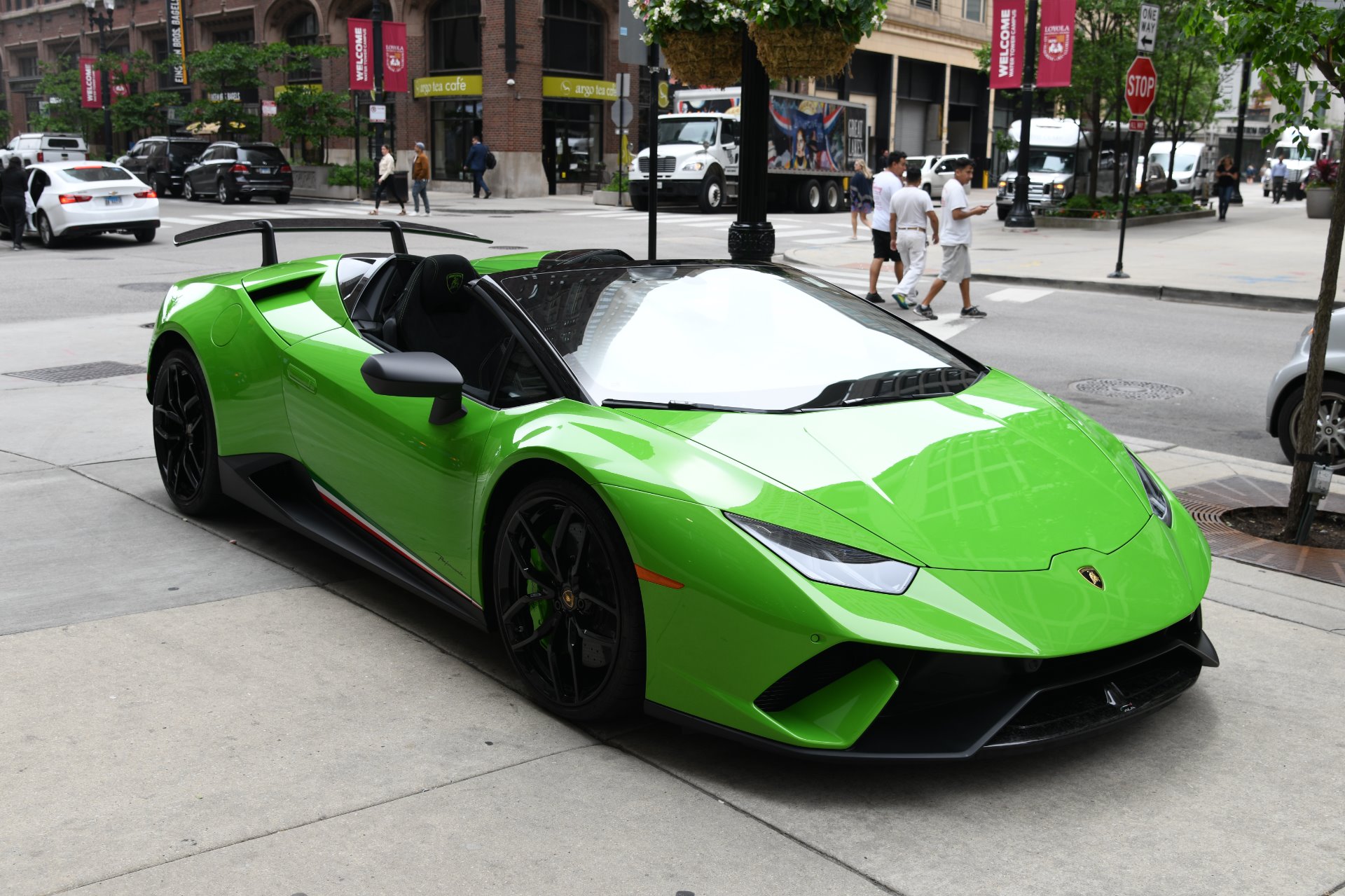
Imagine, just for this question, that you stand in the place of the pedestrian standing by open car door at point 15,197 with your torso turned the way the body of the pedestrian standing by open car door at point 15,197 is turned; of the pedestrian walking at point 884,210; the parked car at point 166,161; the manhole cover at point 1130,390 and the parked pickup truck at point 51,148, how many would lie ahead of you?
2

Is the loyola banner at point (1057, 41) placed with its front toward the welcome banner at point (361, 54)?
no

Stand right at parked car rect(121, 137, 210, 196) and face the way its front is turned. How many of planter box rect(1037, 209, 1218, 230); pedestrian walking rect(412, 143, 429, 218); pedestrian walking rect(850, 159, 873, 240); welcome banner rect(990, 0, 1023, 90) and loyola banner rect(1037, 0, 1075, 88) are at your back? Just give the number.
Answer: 5

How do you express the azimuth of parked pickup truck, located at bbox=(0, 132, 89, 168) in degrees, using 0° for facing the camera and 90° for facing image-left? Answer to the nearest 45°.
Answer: approximately 135°

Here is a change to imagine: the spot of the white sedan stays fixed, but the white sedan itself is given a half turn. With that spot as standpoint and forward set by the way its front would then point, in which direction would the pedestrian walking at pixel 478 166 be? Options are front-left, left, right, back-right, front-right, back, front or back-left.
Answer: left

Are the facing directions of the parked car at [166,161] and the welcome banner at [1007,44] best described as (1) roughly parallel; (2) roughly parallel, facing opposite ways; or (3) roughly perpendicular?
roughly perpendicular

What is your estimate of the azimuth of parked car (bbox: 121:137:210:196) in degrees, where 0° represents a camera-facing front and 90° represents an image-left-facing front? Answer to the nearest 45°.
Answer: approximately 135°

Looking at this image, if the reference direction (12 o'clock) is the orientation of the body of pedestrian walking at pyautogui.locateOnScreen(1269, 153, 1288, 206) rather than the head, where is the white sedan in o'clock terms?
The white sedan is roughly at 1 o'clock from the pedestrian walking.

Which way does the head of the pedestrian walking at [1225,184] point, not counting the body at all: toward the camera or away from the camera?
toward the camera

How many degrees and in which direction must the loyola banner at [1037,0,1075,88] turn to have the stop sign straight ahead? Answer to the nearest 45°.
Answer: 0° — it already faces it

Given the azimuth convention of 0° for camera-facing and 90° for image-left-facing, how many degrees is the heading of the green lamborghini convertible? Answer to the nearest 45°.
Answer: approximately 315°

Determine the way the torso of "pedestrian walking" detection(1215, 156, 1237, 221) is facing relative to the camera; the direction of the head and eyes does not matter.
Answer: toward the camera

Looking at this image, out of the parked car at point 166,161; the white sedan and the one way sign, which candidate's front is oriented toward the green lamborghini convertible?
the one way sign

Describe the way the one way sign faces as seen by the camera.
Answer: facing the viewer
